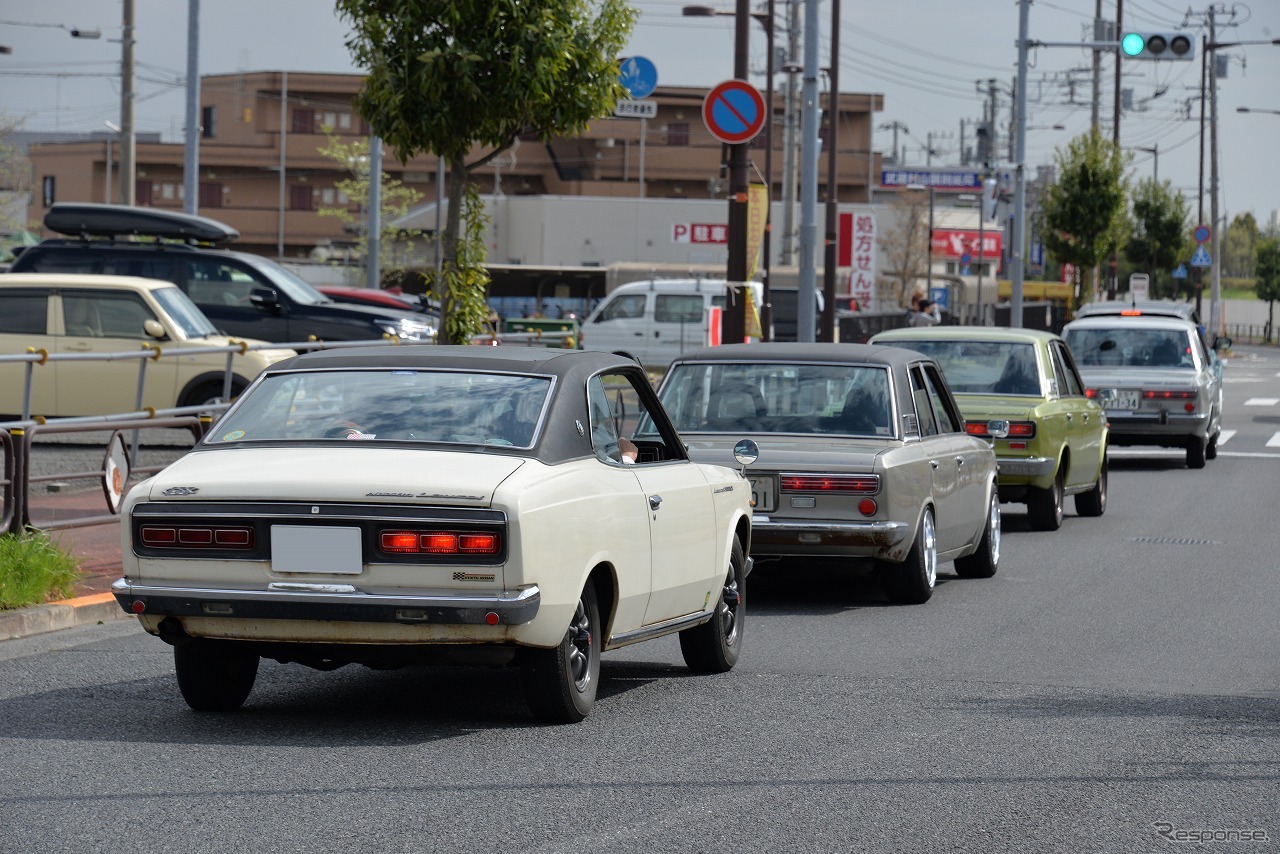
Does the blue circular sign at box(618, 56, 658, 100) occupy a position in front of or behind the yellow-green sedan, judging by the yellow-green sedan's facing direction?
in front

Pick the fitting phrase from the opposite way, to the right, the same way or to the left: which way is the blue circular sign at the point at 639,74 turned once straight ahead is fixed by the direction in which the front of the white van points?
to the left

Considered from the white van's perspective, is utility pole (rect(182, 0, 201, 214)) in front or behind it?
in front

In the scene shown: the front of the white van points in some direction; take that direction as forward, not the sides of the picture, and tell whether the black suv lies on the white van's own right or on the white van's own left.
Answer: on the white van's own left

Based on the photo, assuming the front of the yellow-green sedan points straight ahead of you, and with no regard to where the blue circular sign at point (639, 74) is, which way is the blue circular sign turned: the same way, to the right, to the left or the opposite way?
the opposite way

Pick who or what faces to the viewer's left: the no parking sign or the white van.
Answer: the white van

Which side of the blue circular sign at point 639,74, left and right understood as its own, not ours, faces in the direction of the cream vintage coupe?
front

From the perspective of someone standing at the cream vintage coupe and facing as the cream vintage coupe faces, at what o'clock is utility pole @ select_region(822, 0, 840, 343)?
The utility pole is roughly at 11 o'clock from the cream vintage coupe.

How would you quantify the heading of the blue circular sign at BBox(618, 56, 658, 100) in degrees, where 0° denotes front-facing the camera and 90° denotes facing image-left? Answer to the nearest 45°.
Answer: approximately 0°

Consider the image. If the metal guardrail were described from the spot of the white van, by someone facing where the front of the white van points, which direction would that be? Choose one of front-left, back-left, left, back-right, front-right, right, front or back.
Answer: left

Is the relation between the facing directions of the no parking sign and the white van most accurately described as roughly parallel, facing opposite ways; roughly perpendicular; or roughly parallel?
roughly perpendicular

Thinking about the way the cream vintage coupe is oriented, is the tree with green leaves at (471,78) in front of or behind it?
in front

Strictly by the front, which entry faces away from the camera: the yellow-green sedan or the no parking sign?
the yellow-green sedan

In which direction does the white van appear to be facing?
to the viewer's left

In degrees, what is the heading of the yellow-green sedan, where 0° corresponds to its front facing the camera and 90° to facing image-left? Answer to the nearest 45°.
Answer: approximately 180°
